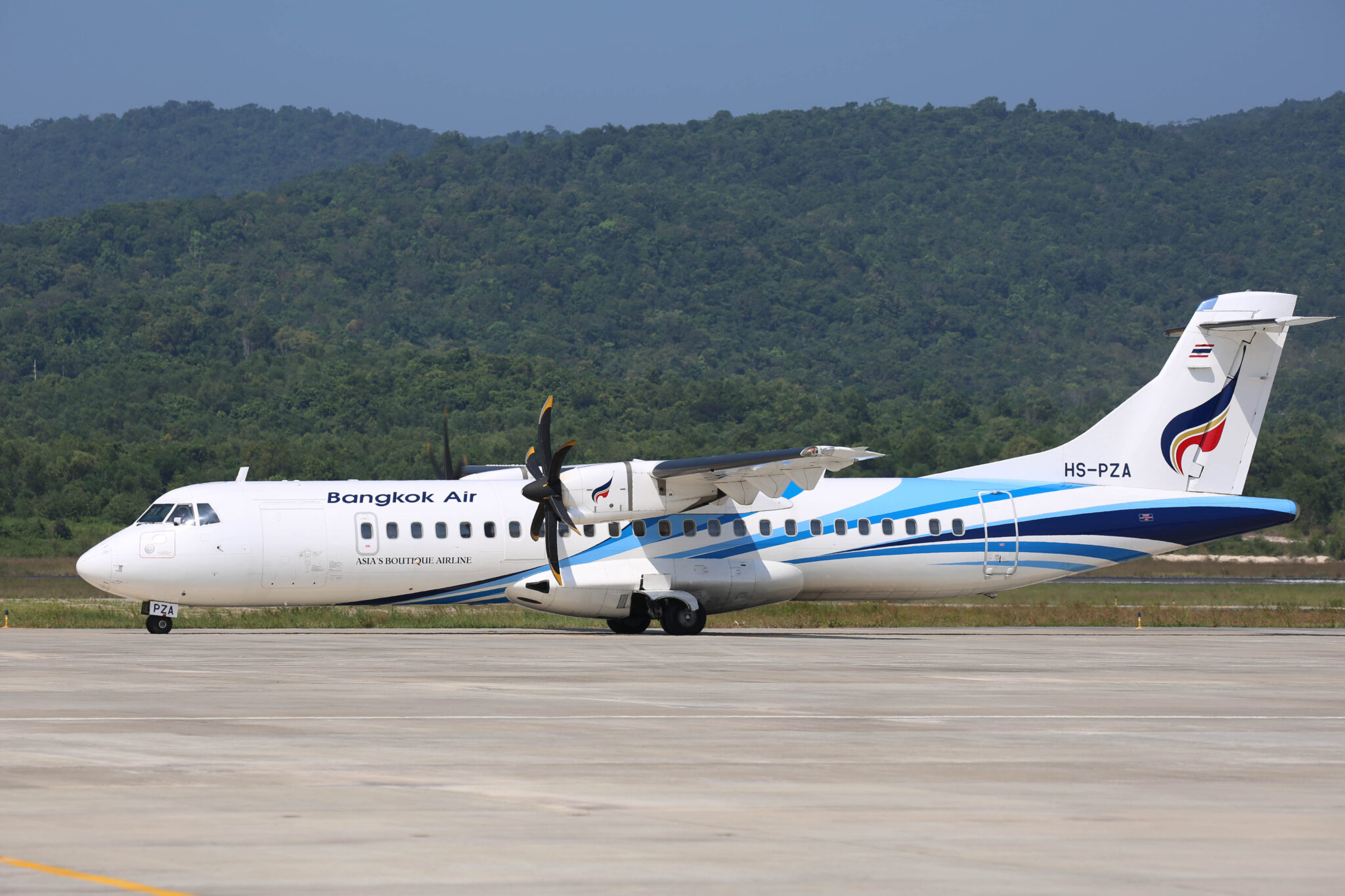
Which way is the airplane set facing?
to the viewer's left
